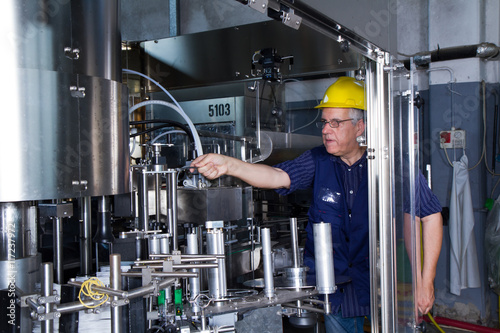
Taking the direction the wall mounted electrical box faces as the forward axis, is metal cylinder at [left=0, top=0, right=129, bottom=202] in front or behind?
in front

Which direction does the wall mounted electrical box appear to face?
toward the camera

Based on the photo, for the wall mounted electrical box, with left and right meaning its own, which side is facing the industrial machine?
front

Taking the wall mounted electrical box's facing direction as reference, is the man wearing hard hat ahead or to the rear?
ahead
